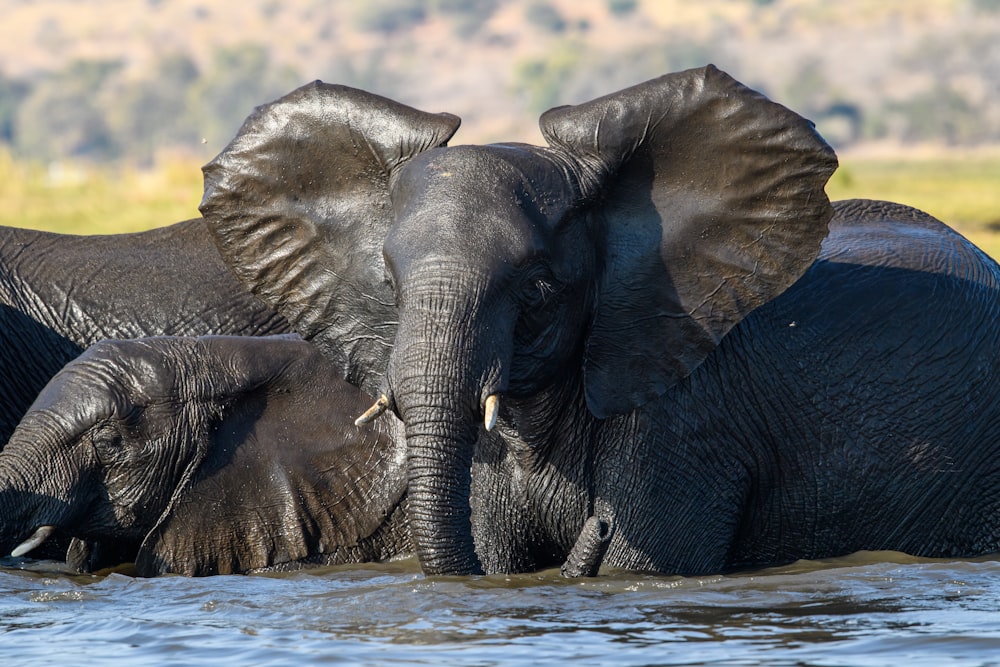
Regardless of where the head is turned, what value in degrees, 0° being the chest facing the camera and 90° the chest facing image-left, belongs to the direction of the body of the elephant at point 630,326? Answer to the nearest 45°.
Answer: approximately 45°

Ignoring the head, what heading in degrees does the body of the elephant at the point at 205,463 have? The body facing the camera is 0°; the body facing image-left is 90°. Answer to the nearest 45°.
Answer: approximately 90°
